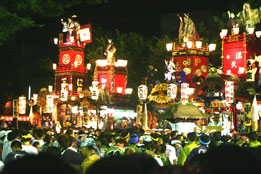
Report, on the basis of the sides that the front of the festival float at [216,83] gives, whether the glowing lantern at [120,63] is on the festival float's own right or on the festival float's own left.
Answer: on the festival float's own right

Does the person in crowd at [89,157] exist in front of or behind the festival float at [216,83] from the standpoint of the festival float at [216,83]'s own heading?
in front

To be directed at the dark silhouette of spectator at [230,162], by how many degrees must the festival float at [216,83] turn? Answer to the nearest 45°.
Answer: approximately 45° to its left

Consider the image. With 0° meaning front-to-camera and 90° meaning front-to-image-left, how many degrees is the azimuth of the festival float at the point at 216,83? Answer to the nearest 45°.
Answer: approximately 45°

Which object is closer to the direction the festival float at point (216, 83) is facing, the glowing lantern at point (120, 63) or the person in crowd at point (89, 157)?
the person in crowd

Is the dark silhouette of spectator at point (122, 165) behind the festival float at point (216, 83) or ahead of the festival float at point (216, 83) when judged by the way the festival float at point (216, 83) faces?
ahead
